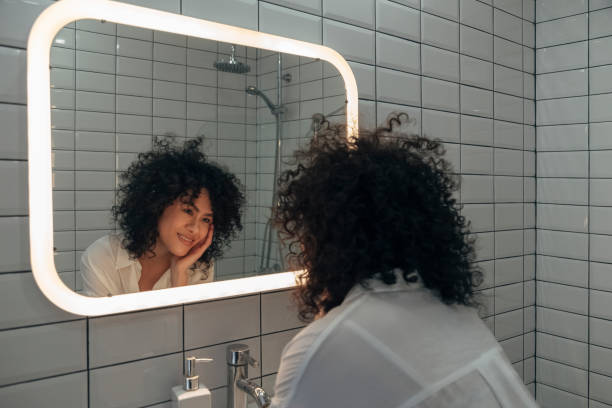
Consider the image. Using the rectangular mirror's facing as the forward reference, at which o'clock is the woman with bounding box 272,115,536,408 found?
The woman is roughly at 12 o'clock from the rectangular mirror.

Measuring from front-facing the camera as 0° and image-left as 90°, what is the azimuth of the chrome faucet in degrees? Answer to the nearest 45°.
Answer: approximately 315°

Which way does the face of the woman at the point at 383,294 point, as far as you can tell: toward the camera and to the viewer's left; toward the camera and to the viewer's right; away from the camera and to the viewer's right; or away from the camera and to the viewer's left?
away from the camera and to the viewer's left

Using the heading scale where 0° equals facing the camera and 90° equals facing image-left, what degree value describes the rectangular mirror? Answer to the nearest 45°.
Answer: approximately 315°
